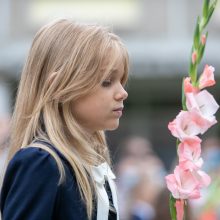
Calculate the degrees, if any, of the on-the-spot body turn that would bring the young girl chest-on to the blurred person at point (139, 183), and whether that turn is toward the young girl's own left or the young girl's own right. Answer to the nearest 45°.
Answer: approximately 90° to the young girl's own left

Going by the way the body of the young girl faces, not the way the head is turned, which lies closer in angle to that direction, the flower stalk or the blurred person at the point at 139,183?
the flower stalk

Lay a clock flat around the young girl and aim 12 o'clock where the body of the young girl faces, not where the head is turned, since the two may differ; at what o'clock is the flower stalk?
The flower stalk is roughly at 12 o'clock from the young girl.

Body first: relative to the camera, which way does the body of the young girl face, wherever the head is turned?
to the viewer's right

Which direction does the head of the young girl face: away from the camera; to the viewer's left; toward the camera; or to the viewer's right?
to the viewer's right
